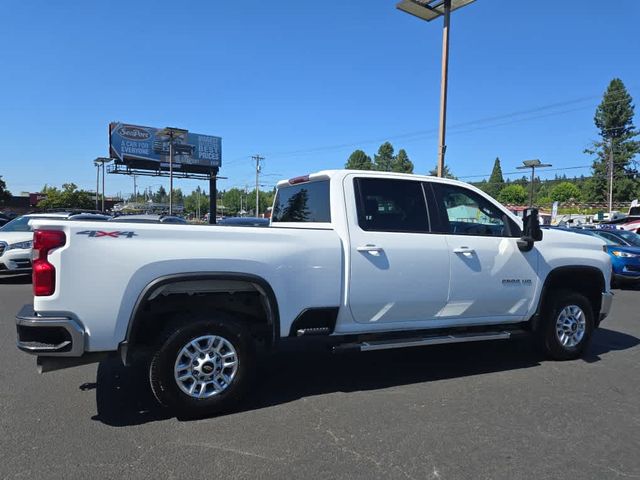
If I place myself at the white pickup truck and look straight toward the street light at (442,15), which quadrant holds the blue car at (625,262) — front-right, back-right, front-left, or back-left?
front-right

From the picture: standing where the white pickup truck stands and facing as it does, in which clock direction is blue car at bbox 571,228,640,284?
The blue car is roughly at 12 o'clock from the white pickup truck.

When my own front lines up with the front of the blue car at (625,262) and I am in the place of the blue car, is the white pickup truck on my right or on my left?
on my right

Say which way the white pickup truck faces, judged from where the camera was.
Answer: facing away from the viewer and to the right of the viewer
